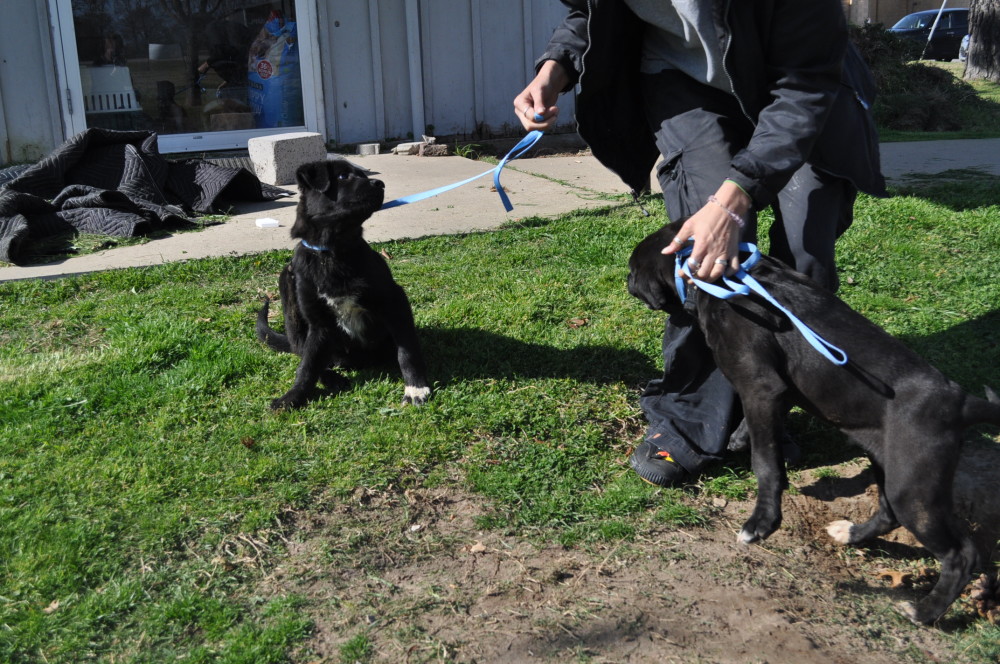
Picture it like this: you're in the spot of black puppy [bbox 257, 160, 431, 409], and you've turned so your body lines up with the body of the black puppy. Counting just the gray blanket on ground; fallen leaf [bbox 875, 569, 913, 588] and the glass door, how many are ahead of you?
1

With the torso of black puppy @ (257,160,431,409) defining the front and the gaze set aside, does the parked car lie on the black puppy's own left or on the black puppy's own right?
on the black puppy's own left

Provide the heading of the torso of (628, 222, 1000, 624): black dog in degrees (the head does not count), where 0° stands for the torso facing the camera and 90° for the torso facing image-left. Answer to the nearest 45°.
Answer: approximately 135°

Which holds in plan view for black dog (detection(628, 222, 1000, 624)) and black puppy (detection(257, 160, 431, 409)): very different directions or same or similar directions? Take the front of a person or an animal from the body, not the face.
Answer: very different directions

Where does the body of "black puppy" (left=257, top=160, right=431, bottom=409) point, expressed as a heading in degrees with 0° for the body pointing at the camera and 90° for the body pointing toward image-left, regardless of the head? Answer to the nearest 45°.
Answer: approximately 315°

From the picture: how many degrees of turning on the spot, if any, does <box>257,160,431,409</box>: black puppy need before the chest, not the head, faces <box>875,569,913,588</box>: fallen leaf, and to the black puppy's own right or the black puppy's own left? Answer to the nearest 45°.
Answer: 0° — it already faces it

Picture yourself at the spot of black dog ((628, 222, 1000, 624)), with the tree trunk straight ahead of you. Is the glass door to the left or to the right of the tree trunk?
left

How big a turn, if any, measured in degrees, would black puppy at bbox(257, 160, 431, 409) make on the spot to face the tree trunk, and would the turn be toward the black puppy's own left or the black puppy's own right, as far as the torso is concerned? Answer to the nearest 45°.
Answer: approximately 90° to the black puppy's own left
